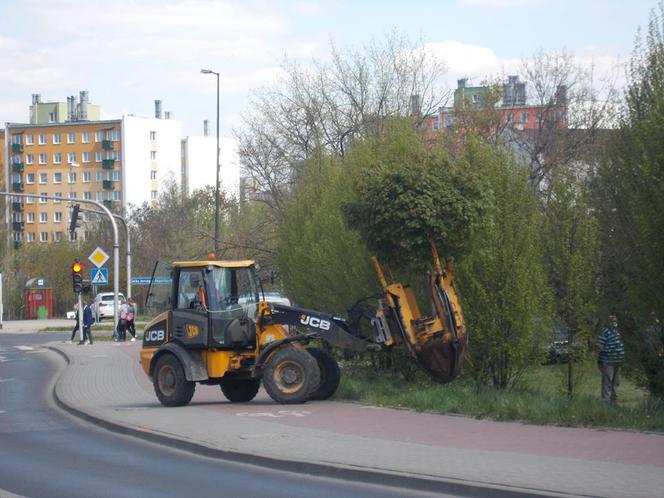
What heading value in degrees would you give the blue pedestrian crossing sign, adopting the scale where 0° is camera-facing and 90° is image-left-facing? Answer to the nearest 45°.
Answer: approximately 0°

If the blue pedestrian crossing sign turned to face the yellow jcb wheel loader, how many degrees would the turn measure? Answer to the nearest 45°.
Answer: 0° — it already faces it

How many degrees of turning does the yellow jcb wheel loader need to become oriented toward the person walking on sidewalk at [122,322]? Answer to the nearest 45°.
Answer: approximately 135° to its left

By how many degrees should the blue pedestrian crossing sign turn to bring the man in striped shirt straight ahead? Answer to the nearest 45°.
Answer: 0° — it already faces them

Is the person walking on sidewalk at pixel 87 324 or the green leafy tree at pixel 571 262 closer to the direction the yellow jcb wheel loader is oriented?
the green leafy tree

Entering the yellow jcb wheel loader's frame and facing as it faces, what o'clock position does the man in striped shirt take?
The man in striped shirt is roughly at 11 o'clock from the yellow jcb wheel loader.

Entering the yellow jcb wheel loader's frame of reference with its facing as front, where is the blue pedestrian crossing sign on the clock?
The blue pedestrian crossing sign is roughly at 7 o'clock from the yellow jcb wheel loader.
